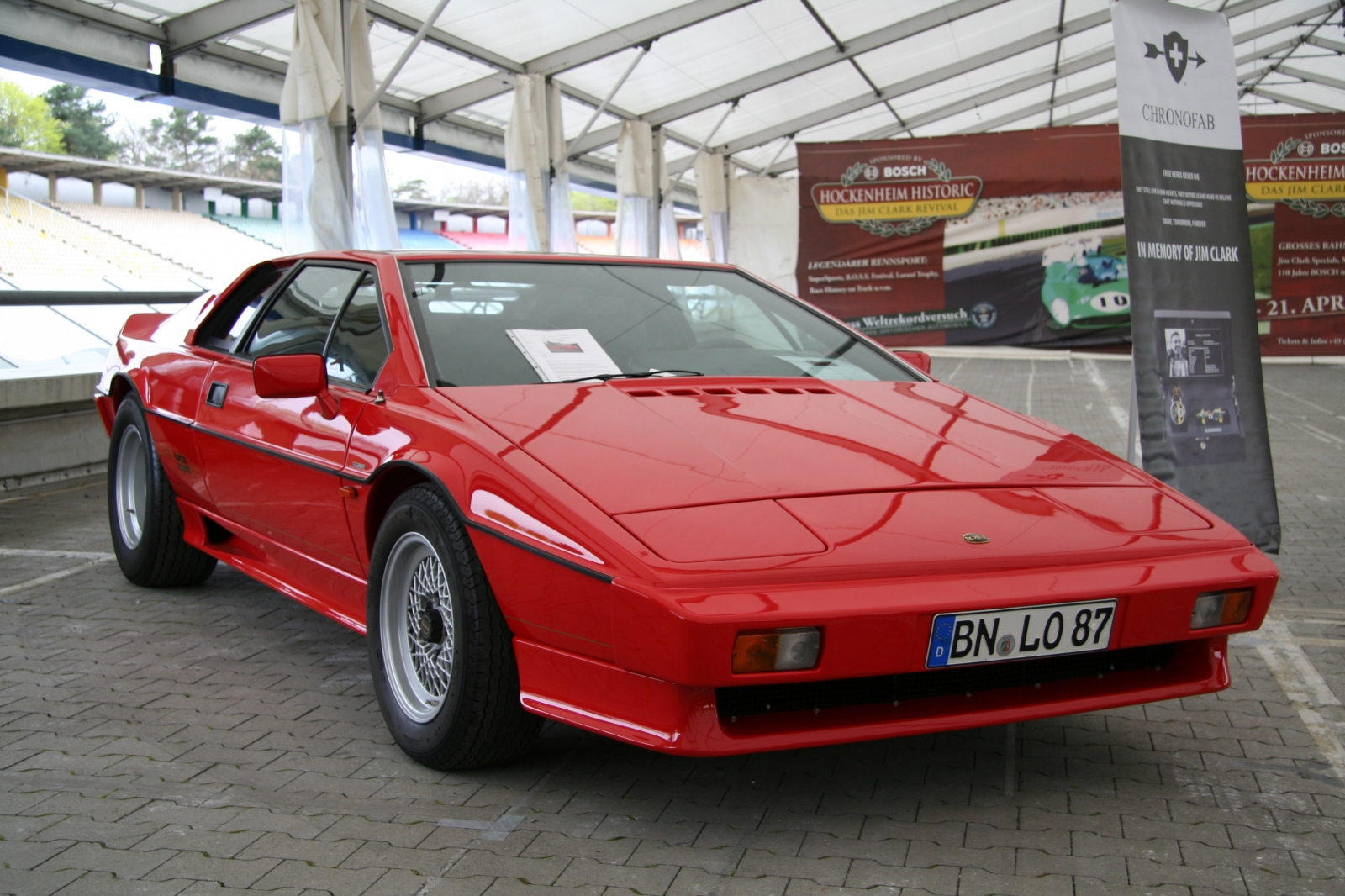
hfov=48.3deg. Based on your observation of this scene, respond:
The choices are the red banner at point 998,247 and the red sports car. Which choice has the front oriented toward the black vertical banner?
the red banner

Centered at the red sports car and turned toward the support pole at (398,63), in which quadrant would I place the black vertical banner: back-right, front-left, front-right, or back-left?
front-right

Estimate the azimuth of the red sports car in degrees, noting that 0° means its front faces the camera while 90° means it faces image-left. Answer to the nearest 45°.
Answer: approximately 315°

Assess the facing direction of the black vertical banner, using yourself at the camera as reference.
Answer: facing the viewer

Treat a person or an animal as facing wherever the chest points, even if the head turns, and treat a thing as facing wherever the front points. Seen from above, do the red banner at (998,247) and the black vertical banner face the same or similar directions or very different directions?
same or similar directions

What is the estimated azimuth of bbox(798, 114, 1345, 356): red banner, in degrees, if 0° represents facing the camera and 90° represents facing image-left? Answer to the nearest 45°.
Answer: approximately 0°

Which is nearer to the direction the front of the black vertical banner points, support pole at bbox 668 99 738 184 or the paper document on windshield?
the paper document on windshield

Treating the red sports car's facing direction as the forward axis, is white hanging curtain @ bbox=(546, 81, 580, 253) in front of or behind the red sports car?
behind

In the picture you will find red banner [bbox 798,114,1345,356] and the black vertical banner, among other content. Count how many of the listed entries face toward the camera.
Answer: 2

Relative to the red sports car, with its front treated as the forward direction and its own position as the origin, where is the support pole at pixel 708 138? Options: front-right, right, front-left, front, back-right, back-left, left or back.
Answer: back-left

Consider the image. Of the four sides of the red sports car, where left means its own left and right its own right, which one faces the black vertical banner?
left

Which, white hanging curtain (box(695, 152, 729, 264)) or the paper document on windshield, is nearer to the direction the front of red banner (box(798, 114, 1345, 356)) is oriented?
the paper document on windshield

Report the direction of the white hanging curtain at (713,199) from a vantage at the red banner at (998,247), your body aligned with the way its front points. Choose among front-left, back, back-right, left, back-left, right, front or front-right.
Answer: back-right

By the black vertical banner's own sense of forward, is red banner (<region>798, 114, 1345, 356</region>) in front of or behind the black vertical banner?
behind

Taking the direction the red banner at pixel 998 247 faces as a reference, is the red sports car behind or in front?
in front
